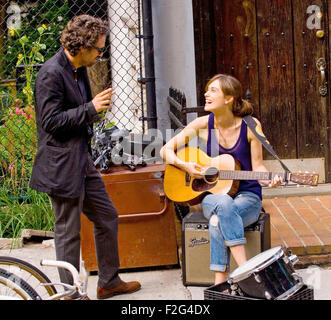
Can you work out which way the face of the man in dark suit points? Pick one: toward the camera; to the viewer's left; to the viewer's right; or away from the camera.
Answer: to the viewer's right

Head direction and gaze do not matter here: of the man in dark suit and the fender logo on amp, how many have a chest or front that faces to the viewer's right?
1

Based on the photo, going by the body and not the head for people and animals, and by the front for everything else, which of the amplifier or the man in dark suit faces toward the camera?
the amplifier

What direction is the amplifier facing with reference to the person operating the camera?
facing the viewer

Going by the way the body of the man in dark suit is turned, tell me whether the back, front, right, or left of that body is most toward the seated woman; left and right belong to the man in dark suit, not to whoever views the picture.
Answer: front

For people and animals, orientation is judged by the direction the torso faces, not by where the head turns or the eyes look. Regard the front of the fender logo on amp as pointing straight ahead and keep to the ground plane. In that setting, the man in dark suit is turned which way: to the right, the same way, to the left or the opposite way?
to the left

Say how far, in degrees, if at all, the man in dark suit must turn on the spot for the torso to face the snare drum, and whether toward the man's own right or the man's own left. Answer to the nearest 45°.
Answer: approximately 45° to the man's own right

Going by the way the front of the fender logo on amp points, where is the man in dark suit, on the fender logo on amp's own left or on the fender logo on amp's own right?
on the fender logo on amp's own right

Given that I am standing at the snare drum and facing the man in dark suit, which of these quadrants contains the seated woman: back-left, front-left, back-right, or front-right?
front-right

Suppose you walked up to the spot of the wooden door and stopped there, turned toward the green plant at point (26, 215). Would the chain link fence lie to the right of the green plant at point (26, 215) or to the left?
right

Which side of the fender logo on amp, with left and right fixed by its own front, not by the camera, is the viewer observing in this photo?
front

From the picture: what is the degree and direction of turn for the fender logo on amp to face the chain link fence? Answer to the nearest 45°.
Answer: approximately 180°

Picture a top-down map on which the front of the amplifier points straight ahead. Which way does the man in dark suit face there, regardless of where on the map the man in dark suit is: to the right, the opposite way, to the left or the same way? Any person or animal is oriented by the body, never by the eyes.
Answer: to the left

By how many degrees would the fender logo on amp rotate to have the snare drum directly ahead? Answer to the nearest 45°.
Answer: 0° — it already faces it

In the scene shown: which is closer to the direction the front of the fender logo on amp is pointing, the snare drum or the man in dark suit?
the snare drum

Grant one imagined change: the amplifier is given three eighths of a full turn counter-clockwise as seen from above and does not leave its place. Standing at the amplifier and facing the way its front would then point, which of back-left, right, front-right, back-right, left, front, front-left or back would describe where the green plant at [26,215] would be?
left

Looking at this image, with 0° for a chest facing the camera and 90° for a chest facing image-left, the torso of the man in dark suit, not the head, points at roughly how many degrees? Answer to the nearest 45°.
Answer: approximately 270°

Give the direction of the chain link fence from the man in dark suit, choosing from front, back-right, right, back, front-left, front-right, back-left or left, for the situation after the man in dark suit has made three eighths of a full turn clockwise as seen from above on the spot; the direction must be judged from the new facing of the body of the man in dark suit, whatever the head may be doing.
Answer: back-right
